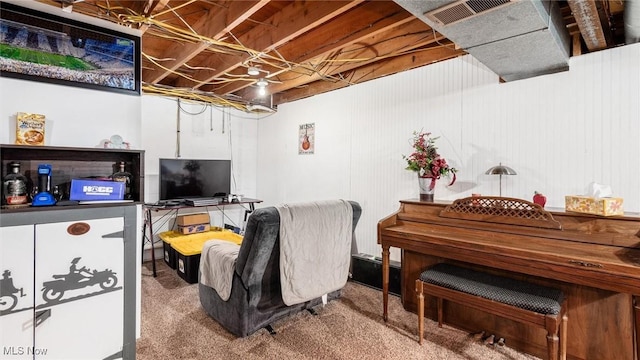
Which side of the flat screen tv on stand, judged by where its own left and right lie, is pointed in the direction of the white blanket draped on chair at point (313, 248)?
front

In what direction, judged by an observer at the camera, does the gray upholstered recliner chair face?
facing away from the viewer and to the left of the viewer

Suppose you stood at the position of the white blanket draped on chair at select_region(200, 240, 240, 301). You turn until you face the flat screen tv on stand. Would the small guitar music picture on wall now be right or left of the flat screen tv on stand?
right

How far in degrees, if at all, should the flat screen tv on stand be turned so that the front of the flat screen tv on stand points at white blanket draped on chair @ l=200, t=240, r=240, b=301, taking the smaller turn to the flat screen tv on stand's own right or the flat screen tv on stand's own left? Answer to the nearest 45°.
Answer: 0° — it already faces it

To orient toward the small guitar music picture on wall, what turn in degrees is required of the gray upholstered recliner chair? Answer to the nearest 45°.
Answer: approximately 45° to its right

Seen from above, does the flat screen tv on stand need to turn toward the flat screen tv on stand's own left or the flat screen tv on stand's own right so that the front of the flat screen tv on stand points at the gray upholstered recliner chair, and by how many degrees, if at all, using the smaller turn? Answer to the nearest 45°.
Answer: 0° — it already faces it

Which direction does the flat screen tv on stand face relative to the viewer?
toward the camera

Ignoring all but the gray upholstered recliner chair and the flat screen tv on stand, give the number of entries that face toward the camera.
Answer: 1

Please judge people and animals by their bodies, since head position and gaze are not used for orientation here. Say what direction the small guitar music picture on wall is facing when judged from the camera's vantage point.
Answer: facing the viewer and to the left of the viewer

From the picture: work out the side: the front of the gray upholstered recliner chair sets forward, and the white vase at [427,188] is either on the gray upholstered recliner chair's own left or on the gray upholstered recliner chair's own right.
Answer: on the gray upholstered recliner chair's own right

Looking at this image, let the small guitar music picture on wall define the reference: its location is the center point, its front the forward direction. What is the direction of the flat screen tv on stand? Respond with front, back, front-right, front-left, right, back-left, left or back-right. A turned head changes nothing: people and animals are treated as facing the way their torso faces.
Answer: front-right
